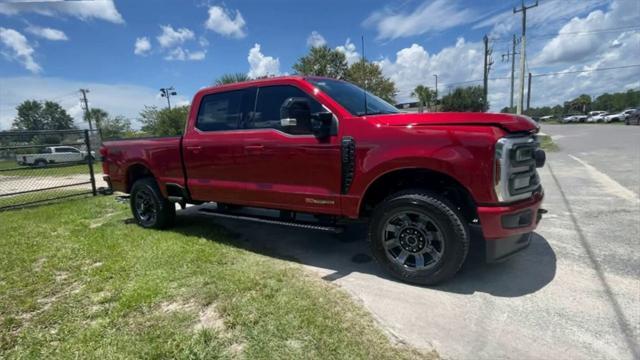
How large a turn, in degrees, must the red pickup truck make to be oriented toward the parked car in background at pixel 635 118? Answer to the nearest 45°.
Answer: approximately 90° to its left

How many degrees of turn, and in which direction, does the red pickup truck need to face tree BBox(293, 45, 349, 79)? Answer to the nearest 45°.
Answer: approximately 135° to its left

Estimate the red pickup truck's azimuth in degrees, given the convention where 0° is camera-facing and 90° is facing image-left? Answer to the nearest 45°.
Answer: approximately 315°
